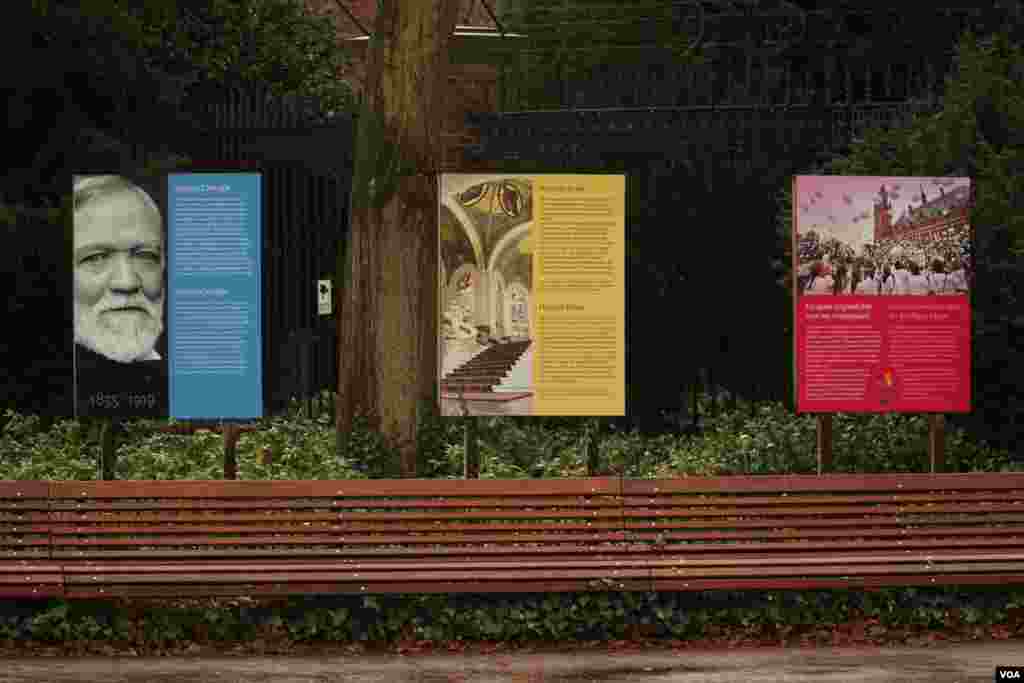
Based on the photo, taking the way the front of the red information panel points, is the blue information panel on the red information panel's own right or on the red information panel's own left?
on the red information panel's own right

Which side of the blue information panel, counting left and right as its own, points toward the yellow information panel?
left

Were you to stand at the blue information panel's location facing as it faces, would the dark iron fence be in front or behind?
behind

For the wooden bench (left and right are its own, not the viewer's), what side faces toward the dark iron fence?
back
